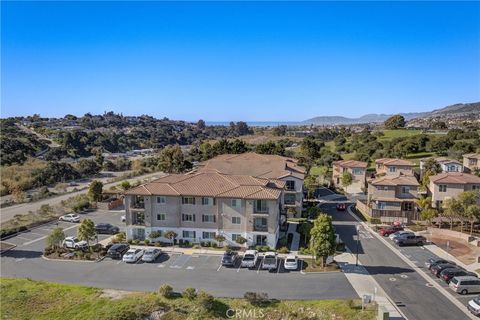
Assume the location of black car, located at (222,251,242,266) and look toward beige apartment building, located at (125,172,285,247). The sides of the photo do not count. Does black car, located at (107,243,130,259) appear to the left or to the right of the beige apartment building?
left

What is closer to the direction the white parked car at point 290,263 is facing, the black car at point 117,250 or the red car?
the red car

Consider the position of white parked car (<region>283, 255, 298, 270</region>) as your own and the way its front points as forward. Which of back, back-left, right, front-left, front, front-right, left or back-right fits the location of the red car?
front-right

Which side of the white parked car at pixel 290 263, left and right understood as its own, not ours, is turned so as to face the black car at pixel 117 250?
left

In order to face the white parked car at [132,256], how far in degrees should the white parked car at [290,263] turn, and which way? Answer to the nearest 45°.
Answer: approximately 90° to its left

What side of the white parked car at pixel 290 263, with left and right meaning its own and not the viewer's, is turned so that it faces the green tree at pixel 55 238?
left

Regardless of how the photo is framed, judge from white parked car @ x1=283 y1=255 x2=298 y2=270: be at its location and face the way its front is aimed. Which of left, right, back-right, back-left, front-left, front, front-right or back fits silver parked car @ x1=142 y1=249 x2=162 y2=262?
left

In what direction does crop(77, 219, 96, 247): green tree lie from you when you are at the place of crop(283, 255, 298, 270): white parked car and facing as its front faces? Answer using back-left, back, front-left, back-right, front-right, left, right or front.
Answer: left

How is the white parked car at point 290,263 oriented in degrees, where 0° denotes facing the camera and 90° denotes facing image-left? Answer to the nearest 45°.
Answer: approximately 180°

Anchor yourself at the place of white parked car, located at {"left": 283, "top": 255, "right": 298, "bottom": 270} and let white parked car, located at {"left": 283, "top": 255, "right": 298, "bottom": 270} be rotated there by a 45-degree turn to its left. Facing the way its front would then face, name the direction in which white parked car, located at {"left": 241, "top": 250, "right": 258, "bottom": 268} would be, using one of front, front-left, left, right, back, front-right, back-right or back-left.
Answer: front-left

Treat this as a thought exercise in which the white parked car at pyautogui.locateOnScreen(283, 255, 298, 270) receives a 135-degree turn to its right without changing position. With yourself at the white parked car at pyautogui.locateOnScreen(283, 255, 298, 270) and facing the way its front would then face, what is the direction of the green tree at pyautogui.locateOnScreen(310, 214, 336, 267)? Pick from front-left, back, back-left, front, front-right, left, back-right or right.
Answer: front-left

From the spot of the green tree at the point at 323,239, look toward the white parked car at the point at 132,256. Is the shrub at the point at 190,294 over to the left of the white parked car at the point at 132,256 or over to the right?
left

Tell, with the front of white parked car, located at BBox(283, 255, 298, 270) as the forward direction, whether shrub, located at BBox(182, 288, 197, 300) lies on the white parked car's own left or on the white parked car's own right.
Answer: on the white parked car's own left

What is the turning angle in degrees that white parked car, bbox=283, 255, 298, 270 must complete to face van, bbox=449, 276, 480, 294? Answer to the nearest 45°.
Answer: approximately 90° to its right

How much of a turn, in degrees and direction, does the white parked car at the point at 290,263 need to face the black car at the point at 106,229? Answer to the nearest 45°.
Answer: approximately 90° to its left

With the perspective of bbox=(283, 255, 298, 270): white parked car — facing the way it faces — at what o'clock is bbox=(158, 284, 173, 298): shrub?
The shrub is roughly at 8 o'clock from the white parked car.

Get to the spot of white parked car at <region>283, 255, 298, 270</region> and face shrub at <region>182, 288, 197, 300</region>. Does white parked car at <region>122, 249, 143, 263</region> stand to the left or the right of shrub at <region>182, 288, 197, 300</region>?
right
